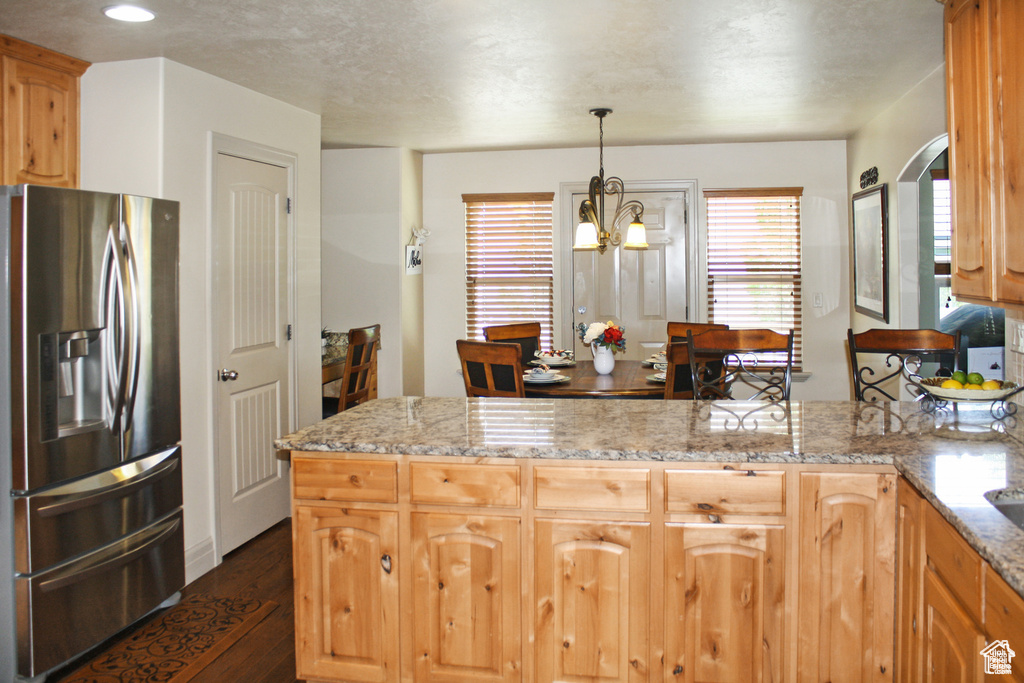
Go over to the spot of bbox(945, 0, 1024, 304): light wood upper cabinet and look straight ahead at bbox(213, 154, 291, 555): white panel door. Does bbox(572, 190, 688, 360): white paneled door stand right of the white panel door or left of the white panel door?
right

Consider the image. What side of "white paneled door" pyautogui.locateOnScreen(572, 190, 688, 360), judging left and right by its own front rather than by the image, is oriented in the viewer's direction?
front

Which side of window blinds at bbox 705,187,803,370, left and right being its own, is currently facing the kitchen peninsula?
front

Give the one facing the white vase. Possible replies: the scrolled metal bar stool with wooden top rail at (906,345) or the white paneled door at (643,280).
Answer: the white paneled door

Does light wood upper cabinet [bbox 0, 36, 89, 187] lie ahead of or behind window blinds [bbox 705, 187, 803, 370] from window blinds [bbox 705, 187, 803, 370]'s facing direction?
ahead

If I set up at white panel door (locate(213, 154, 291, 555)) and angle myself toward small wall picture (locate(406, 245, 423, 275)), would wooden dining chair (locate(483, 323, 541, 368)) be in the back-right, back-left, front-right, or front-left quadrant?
front-right

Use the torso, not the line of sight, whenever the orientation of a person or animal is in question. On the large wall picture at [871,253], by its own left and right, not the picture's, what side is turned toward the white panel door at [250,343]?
front

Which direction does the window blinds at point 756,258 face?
toward the camera

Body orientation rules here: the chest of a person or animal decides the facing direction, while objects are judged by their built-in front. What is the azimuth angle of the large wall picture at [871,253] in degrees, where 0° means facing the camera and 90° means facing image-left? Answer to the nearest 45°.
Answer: approximately 45°

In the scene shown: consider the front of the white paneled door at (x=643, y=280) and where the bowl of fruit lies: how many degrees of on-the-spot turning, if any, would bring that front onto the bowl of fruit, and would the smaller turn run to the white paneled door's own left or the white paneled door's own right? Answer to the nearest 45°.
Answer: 0° — it already faces it

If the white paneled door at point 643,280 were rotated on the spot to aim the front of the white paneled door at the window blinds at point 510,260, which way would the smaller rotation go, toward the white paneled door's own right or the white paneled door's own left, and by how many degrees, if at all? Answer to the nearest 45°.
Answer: approximately 90° to the white paneled door's own right

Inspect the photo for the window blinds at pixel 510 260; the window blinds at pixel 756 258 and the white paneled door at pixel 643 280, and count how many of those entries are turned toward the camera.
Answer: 3
